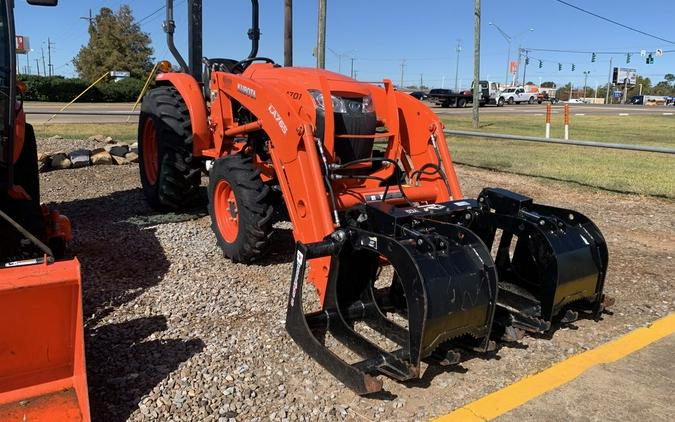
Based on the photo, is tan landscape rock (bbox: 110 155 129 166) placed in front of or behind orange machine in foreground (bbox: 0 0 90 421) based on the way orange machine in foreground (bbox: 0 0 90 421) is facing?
behind

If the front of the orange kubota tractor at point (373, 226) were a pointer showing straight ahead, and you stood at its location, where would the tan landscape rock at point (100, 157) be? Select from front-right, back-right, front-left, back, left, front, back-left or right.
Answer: back

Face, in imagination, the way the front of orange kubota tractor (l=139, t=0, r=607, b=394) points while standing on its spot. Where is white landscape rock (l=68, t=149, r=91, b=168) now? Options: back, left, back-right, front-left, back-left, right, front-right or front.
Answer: back

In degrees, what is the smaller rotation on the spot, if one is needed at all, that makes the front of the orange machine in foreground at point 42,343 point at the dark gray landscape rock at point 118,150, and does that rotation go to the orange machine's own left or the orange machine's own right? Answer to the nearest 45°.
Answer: approximately 180°

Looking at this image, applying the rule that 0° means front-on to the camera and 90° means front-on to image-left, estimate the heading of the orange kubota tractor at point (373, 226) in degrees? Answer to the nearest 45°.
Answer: approximately 315°

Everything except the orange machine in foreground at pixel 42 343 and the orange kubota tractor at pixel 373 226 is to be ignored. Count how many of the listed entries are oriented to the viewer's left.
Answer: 0

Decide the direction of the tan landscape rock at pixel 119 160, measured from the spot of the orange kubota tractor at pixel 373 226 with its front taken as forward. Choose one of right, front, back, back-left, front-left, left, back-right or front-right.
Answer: back

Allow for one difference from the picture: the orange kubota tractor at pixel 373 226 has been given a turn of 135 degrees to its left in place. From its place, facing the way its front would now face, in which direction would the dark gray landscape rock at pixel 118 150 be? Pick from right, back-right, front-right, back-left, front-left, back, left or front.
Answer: front-left

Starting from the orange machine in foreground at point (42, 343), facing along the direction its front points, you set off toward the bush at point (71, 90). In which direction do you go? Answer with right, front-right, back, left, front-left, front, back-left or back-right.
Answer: back

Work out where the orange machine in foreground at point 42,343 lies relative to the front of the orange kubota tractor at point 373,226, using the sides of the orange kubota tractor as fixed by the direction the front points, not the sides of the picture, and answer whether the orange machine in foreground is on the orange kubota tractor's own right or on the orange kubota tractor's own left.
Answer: on the orange kubota tractor's own right

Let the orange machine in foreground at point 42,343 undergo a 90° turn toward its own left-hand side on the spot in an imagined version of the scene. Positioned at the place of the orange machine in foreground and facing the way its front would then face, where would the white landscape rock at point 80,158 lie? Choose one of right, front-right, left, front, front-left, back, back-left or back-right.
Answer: left

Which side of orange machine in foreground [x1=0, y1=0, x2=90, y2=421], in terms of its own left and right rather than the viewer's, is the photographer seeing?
front

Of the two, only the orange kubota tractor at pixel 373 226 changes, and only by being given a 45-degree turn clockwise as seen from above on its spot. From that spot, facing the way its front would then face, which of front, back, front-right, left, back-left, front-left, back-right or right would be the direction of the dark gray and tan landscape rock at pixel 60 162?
back-right

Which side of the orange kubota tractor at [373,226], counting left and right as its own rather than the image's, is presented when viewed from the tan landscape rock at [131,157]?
back

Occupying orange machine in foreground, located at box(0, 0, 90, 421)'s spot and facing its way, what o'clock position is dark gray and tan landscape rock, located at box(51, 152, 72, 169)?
The dark gray and tan landscape rock is roughly at 6 o'clock from the orange machine in foreground.
